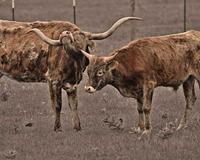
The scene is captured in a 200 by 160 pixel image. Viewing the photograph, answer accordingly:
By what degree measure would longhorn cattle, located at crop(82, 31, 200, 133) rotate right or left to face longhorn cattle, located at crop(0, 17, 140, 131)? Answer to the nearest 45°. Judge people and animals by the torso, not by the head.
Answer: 0° — it already faces it

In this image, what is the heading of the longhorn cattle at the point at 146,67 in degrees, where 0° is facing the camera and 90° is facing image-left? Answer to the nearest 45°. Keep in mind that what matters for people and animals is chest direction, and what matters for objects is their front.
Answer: approximately 90°
